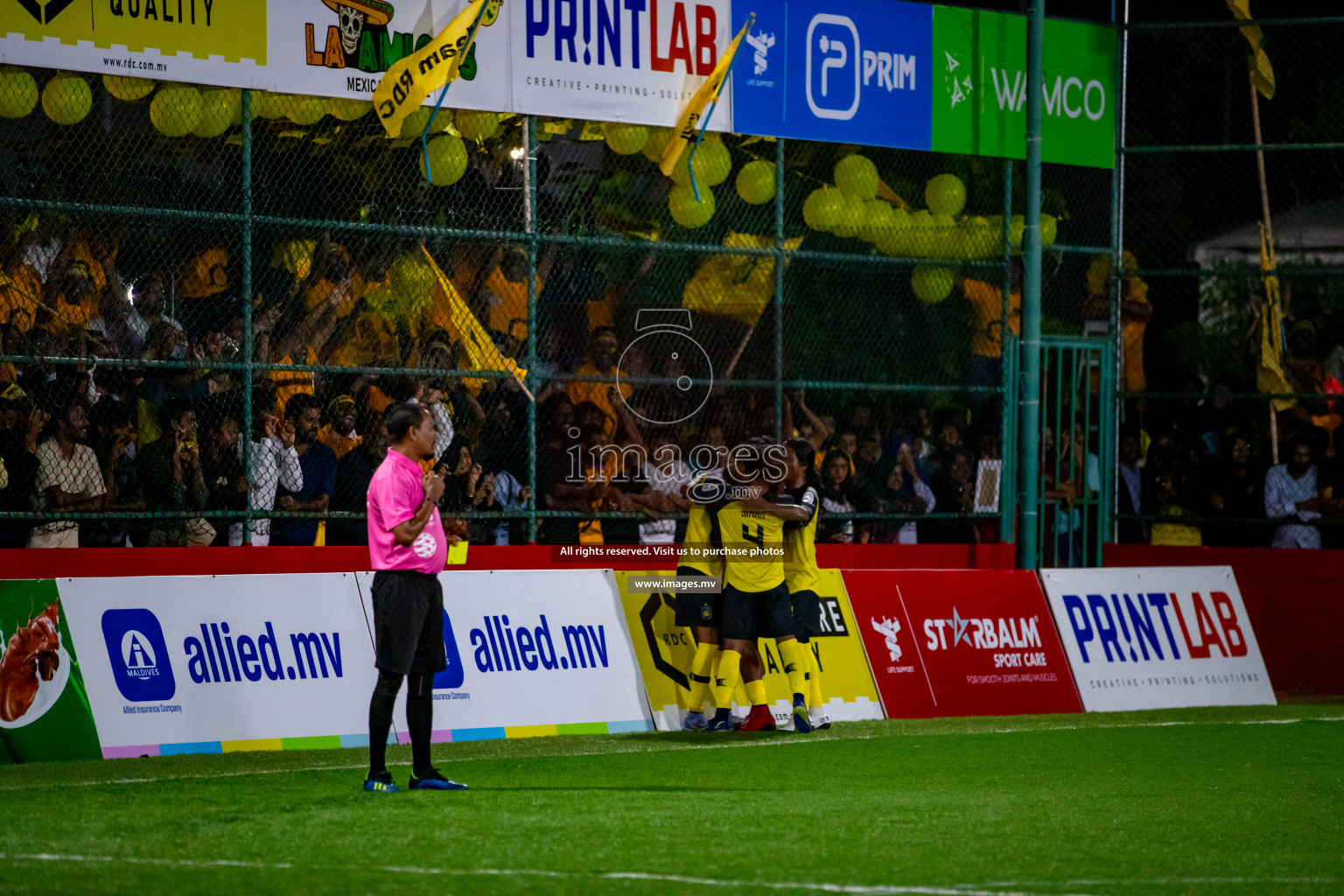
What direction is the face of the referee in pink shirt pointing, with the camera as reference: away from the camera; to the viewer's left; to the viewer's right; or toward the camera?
to the viewer's right

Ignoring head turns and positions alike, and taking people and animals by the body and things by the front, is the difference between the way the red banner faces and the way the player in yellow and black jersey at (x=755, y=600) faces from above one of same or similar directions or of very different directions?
very different directions

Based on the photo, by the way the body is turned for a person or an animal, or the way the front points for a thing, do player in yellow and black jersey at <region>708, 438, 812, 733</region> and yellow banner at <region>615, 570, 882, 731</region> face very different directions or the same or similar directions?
very different directions

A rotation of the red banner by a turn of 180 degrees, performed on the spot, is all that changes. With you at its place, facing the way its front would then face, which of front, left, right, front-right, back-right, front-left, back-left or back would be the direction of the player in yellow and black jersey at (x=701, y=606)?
back-left

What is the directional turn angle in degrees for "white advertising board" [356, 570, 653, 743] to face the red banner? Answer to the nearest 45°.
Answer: approximately 90° to its left

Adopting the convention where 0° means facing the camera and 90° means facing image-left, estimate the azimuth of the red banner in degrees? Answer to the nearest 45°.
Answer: approximately 0°

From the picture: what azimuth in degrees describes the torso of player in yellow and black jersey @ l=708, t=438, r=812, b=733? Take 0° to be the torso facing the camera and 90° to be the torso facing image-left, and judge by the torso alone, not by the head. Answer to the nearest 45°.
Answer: approximately 180°
